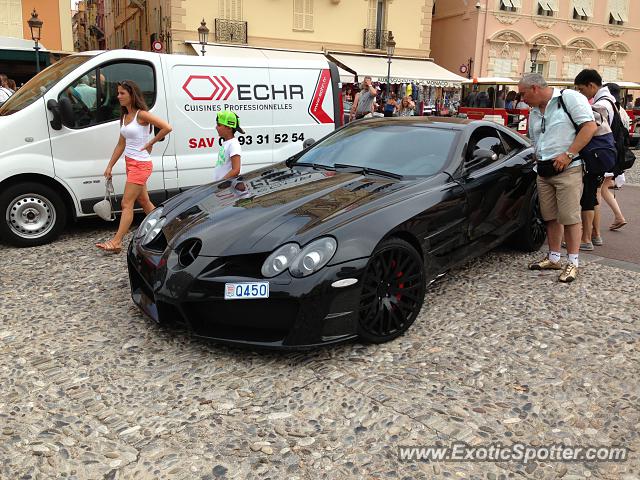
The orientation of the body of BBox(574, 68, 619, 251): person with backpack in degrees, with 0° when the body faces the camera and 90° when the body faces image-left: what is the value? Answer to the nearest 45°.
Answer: approximately 90°

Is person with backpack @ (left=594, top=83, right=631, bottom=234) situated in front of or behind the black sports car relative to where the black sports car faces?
behind

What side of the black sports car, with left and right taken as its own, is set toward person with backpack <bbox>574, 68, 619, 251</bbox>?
back

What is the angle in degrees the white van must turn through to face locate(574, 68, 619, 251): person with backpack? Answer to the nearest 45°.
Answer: approximately 180°

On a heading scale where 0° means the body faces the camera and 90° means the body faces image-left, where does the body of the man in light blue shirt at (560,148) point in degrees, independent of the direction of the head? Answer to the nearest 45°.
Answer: approximately 45°

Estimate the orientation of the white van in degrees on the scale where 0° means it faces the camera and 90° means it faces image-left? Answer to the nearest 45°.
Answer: approximately 90°

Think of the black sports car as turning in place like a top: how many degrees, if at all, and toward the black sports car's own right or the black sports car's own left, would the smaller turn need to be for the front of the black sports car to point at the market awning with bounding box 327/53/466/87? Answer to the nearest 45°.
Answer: approximately 135° to the black sports car's own right

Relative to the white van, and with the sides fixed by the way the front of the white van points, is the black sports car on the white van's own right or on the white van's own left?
on the white van's own left

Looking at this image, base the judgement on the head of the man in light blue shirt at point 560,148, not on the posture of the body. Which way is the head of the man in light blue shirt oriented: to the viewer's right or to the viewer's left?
to the viewer's left

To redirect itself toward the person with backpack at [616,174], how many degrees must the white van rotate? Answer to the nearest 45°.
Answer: approximately 180°

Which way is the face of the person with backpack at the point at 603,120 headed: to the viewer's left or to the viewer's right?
to the viewer's left

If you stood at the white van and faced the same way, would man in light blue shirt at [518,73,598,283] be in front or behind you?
behind

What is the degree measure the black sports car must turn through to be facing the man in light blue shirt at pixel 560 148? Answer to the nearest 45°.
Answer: approximately 180°

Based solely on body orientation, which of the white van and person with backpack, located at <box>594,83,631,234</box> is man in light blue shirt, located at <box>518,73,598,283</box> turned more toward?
the white van
